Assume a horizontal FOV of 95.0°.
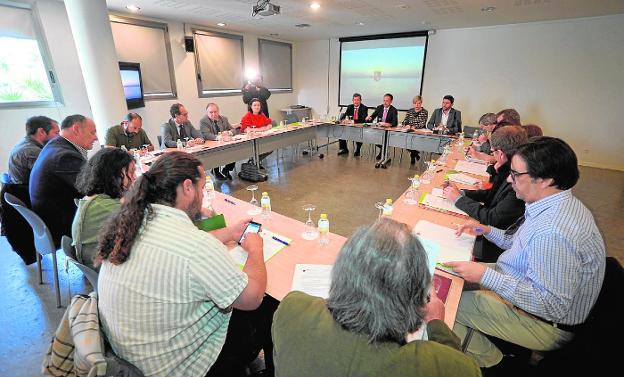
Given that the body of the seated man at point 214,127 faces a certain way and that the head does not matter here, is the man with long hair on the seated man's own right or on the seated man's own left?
on the seated man's own right

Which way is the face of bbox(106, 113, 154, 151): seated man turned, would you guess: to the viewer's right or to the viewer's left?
to the viewer's right

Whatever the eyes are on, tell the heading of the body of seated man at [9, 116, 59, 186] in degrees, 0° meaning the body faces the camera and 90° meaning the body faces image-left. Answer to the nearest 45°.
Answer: approximately 225°

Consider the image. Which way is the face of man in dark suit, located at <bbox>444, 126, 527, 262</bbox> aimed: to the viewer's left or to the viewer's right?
to the viewer's left

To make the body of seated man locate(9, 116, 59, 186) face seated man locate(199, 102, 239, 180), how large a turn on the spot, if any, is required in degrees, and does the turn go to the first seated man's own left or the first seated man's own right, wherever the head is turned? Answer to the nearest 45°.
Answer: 0° — they already face them

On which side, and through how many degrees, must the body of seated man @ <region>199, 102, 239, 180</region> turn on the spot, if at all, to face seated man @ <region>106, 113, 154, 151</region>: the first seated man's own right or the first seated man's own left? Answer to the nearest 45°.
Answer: approximately 90° to the first seated man's own right

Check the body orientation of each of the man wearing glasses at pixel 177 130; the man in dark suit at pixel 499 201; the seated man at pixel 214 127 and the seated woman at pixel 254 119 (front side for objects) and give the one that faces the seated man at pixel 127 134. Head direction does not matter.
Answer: the man in dark suit

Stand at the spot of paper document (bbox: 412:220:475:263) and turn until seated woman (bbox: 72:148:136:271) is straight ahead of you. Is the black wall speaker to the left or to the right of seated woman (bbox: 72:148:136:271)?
right

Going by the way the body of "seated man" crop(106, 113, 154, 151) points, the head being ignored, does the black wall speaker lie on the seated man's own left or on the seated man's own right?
on the seated man's own left

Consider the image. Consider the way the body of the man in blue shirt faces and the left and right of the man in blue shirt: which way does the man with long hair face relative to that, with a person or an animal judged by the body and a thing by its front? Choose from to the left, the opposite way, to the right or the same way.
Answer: to the right
